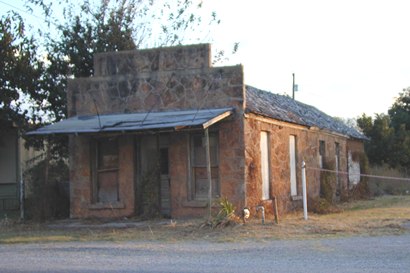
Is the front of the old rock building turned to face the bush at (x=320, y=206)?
no

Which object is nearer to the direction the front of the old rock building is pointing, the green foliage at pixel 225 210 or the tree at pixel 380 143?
the green foliage

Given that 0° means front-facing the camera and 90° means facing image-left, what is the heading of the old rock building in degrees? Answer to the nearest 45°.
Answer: approximately 45°

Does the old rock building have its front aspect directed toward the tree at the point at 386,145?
no

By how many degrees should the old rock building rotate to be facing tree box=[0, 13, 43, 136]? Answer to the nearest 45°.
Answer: approximately 90° to its right

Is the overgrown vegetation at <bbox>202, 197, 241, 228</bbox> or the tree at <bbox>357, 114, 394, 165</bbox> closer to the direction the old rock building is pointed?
the overgrown vegetation

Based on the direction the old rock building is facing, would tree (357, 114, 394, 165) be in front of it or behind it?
behind
